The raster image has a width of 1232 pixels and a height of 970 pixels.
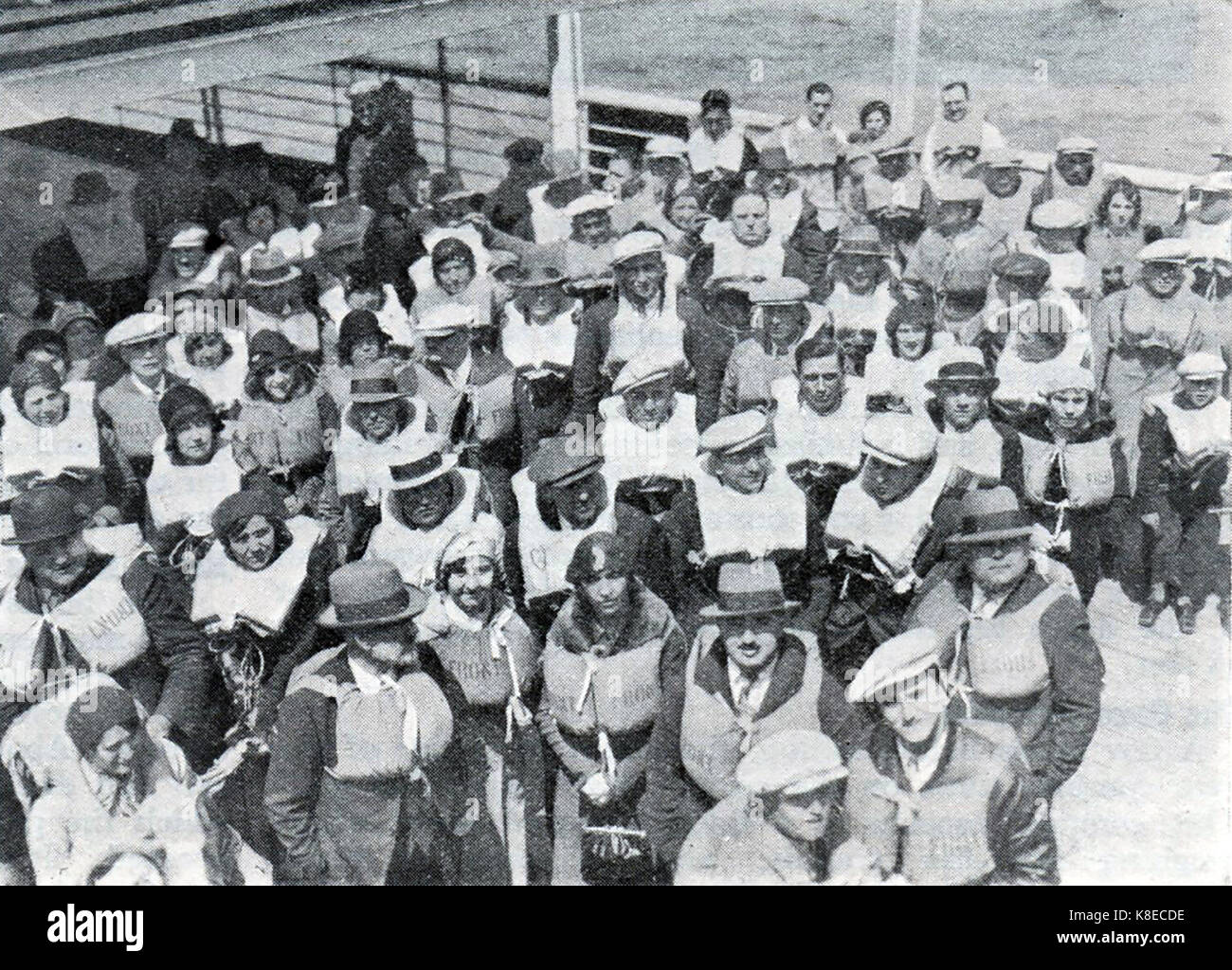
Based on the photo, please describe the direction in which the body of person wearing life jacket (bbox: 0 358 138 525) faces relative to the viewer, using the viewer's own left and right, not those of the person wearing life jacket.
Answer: facing the viewer

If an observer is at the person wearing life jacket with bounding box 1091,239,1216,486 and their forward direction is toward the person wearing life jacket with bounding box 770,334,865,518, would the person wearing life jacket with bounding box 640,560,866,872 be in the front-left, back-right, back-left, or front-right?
front-left

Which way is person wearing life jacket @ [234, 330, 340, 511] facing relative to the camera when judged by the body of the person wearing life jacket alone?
toward the camera

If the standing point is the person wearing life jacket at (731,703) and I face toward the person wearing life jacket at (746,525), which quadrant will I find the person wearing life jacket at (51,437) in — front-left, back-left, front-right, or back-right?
front-left

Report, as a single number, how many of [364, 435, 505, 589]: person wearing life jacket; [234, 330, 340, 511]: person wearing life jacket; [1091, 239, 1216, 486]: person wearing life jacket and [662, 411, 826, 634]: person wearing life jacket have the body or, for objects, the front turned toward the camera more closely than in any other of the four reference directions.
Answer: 4

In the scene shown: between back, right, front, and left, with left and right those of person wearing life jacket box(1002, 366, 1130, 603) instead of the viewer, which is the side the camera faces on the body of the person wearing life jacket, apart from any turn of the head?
front

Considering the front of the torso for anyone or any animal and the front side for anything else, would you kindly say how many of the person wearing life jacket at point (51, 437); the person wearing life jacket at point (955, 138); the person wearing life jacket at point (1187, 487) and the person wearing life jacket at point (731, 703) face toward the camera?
4

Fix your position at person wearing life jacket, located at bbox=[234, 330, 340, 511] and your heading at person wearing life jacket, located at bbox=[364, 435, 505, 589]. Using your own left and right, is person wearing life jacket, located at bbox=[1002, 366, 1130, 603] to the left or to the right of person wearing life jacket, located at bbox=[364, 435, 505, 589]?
left

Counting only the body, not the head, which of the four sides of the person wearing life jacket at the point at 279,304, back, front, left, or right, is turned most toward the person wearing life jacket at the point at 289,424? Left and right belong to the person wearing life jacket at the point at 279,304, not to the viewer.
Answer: front

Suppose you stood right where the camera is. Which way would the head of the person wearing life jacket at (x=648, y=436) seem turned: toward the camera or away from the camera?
toward the camera

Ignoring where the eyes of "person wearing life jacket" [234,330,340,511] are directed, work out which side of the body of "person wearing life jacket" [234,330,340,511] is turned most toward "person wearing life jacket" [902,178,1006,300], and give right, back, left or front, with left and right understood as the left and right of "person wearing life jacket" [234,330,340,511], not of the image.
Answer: left

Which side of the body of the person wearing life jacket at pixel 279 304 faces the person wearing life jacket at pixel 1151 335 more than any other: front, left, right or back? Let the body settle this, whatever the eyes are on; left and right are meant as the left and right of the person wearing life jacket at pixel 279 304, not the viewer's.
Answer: left

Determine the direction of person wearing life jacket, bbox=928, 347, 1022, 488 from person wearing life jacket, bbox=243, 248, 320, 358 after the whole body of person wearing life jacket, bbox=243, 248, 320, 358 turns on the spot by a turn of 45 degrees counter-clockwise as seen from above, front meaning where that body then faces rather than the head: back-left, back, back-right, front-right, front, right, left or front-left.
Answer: front

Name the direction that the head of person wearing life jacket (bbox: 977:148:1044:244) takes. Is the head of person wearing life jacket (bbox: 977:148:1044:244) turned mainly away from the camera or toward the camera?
toward the camera

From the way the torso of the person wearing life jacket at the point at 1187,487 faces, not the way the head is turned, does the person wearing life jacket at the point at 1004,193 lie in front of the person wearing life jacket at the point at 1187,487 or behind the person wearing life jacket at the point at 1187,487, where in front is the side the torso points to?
behind
